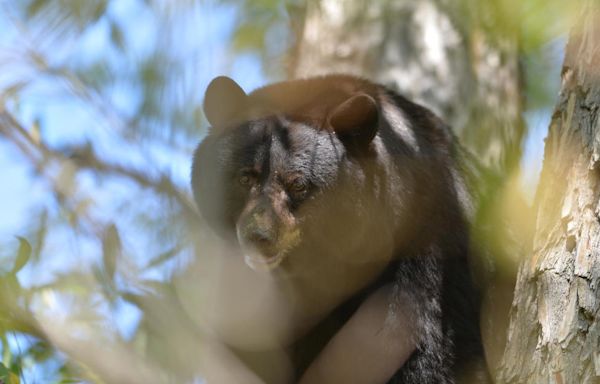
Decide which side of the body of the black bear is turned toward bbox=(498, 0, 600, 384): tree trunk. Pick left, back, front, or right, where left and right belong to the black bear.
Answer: left

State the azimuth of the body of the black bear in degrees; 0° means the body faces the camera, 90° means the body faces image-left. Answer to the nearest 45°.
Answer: approximately 45°
